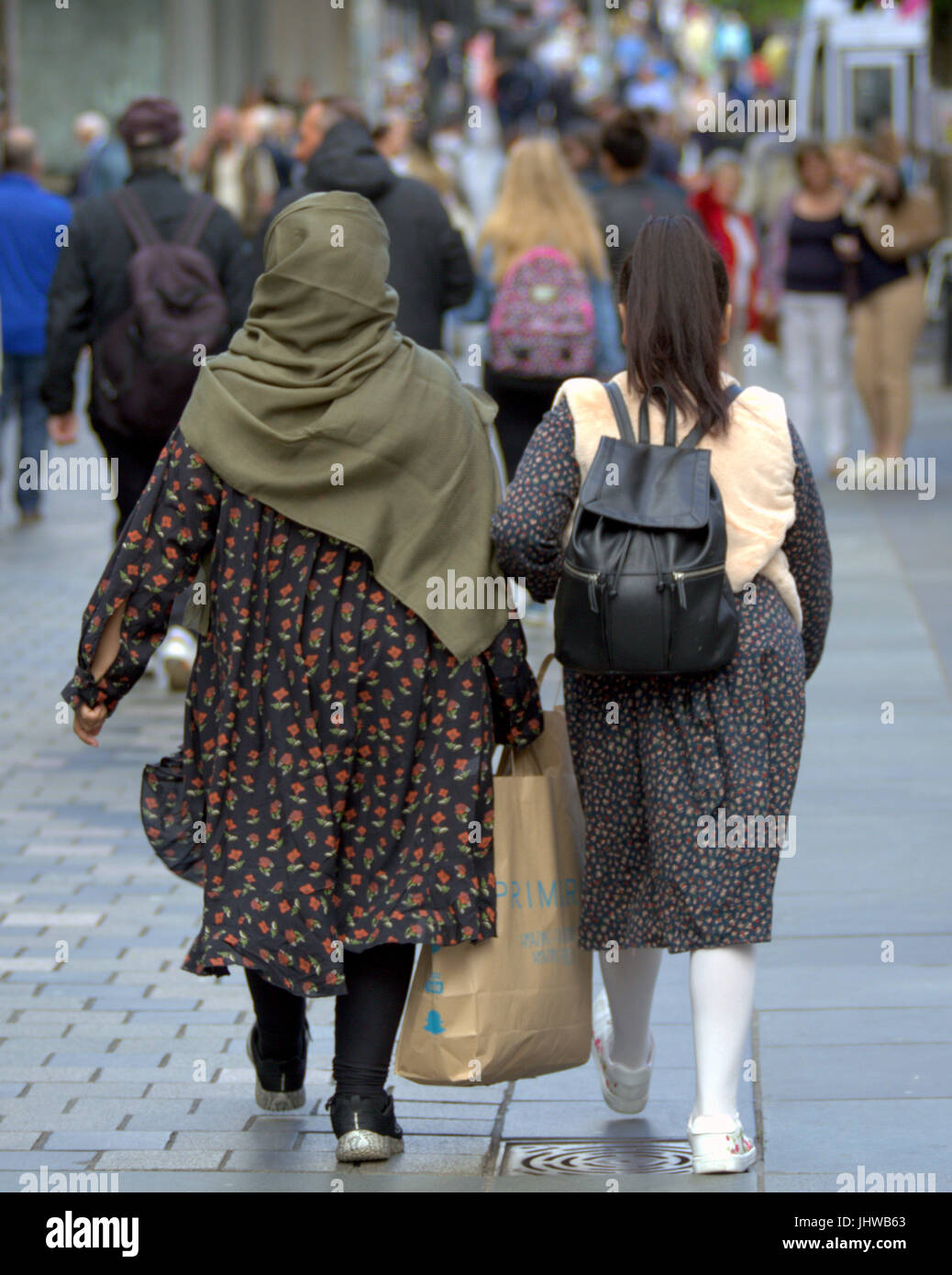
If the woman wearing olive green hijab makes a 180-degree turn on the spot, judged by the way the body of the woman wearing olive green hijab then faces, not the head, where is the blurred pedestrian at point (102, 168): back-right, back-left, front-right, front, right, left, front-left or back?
back

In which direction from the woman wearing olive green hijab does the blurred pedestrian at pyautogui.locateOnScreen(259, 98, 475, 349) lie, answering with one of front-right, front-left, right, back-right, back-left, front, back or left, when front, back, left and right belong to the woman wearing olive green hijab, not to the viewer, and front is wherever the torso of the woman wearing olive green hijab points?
front

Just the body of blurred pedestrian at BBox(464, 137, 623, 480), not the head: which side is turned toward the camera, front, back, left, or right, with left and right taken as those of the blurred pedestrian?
back

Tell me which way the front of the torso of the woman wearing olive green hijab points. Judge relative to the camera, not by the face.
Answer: away from the camera

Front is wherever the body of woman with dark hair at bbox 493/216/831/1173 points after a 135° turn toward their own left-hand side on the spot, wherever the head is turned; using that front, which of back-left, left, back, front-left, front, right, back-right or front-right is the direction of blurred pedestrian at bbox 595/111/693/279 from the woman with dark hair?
back-right

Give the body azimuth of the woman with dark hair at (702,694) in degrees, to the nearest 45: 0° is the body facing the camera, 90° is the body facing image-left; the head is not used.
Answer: approximately 180°

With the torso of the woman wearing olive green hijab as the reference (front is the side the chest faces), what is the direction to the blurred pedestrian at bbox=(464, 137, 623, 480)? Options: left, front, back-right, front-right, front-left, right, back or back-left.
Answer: front

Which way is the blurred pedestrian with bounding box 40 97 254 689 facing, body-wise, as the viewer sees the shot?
away from the camera

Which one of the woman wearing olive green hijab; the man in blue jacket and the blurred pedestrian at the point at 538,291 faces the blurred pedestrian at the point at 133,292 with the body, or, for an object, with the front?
the woman wearing olive green hijab

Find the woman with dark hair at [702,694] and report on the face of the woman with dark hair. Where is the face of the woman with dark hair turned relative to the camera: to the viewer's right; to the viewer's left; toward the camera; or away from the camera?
away from the camera

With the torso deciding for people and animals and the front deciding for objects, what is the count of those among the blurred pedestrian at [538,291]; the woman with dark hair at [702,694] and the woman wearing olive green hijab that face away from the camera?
3

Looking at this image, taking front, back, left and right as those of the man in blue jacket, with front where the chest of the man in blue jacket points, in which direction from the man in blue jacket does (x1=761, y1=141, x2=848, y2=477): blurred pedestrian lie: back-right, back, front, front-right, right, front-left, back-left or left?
right

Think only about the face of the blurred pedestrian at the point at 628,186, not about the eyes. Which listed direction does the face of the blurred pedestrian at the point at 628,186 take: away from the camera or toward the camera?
away from the camera

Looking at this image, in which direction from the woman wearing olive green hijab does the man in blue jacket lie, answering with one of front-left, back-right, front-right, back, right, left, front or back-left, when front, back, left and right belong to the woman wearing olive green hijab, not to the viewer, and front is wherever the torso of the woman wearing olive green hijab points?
front

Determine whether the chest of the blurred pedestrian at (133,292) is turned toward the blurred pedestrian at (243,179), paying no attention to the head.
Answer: yes

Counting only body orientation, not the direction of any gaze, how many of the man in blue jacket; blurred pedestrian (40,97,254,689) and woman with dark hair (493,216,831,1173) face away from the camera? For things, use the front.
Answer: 3

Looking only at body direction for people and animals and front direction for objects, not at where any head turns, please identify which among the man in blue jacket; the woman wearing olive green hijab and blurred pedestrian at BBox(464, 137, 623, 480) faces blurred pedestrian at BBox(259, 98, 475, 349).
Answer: the woman wearing olive green hijab

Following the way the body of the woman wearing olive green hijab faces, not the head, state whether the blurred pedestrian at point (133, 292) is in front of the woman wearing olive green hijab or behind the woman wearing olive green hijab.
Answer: in front

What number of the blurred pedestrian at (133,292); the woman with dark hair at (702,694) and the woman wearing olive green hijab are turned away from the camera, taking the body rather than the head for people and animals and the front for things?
3
